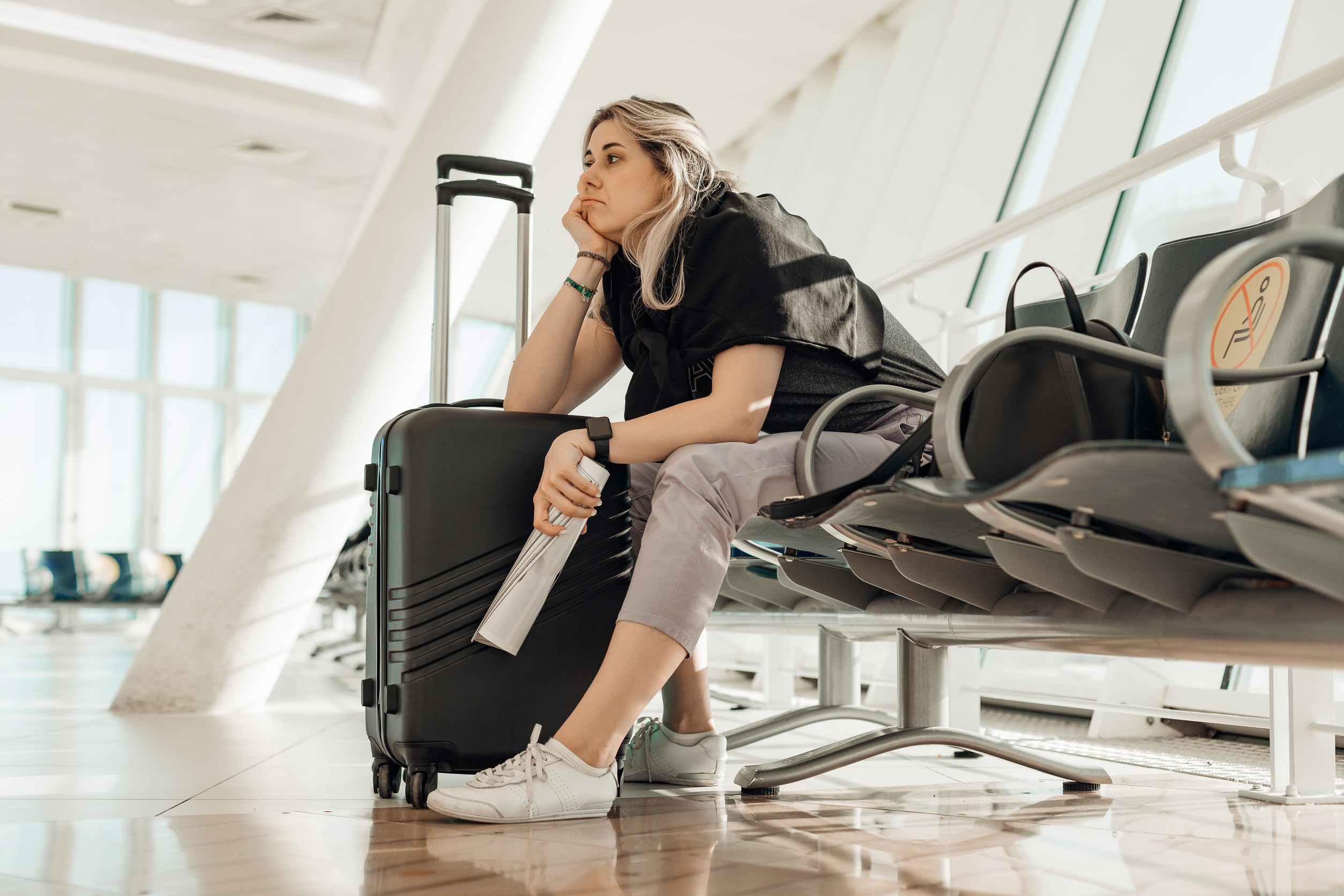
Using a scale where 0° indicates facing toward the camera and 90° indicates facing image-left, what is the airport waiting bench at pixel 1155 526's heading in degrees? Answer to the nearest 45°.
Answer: approximately 45°

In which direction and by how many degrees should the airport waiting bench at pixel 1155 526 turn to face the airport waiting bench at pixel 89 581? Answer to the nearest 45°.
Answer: approximately 90° to its right

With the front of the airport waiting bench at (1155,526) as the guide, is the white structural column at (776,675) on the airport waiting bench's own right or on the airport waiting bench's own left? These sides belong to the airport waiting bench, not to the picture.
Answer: on the airport waiting bench's own right
